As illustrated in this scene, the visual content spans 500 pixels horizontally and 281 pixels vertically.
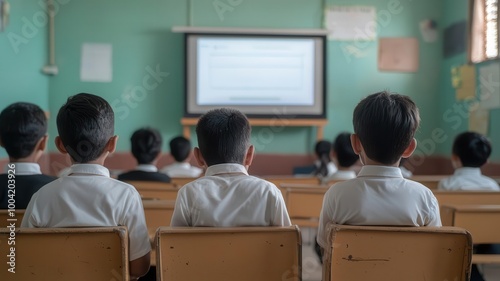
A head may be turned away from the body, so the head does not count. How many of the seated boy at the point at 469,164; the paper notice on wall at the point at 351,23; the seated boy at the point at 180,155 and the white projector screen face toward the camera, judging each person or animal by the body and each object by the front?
2

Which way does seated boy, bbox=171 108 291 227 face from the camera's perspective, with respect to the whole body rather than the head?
away from the camera

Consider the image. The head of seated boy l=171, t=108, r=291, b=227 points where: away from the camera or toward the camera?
away from the camera

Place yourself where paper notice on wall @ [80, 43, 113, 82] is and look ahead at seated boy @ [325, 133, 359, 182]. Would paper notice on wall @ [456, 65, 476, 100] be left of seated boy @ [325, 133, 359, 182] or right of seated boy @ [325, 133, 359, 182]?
left

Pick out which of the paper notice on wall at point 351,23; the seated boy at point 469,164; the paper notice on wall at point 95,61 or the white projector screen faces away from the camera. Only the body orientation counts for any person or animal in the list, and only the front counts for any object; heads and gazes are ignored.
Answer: the seated boy

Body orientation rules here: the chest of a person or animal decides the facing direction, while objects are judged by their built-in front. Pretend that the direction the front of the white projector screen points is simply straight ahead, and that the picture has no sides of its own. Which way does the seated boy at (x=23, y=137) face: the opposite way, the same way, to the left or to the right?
the opposite way

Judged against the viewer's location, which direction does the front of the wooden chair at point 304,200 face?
facing away from the viewer

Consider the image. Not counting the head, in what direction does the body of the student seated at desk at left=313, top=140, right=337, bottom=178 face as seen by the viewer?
away from the camera

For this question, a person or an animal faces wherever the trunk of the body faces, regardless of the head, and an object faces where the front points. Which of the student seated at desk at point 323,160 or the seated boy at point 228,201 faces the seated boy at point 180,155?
the seated boy at point 228,201

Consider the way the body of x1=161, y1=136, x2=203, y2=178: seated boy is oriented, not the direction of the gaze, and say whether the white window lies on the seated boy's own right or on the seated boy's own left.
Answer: on the seated boy's own right

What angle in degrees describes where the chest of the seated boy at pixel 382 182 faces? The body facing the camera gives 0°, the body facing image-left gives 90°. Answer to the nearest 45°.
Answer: approximately 180°

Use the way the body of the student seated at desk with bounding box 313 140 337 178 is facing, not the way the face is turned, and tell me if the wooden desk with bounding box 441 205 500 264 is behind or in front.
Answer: behind

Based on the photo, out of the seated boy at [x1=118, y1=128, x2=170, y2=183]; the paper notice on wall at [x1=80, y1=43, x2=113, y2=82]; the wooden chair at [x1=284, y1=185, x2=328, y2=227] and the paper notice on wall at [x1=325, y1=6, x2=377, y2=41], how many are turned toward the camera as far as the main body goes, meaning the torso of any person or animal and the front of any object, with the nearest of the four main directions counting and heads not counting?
2

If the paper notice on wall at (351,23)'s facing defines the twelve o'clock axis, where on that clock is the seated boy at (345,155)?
The seated boy is roughly at 12 o'clock from the paper notice on wall.

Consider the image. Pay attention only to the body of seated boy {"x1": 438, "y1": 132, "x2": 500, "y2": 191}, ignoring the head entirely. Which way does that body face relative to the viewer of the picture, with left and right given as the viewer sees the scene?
facing away from the viewer

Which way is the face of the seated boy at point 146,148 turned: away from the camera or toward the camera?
away from the camera

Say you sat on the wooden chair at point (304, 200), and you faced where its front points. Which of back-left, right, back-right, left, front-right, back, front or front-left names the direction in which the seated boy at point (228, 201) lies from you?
back

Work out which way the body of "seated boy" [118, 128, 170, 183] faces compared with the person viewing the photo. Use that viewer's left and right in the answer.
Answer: facing away from the viewer

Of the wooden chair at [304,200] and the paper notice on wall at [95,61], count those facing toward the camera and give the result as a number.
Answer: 1

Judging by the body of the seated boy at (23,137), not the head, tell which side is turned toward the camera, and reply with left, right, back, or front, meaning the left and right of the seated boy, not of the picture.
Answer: back
